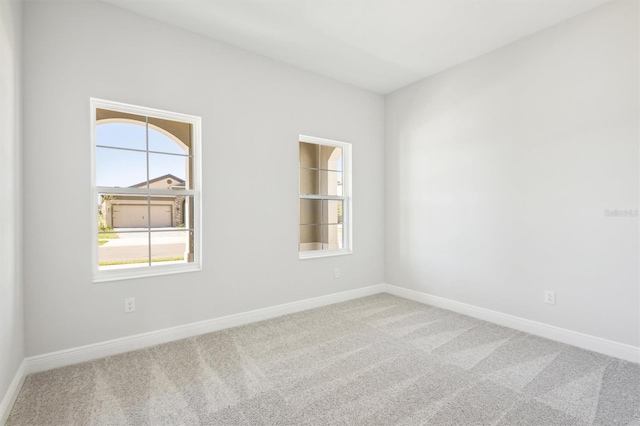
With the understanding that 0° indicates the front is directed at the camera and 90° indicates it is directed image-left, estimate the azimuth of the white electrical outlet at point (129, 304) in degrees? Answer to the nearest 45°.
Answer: approximately 0°

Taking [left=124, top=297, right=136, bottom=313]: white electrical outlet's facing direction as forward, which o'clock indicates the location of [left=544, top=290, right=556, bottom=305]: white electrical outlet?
[left=544, top=290, right=556, bottom=305]: white electrical outlet is roughly at 10 o'clock from [left=124, top=297, right=136, bottom=313]: white electrical outlet.

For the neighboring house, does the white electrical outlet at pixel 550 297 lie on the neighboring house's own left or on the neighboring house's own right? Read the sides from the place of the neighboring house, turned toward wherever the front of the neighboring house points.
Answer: on the neighboring house's own left

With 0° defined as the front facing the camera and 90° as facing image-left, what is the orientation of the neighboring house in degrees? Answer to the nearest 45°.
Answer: approximately 0°

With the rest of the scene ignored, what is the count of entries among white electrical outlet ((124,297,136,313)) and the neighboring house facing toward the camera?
2
